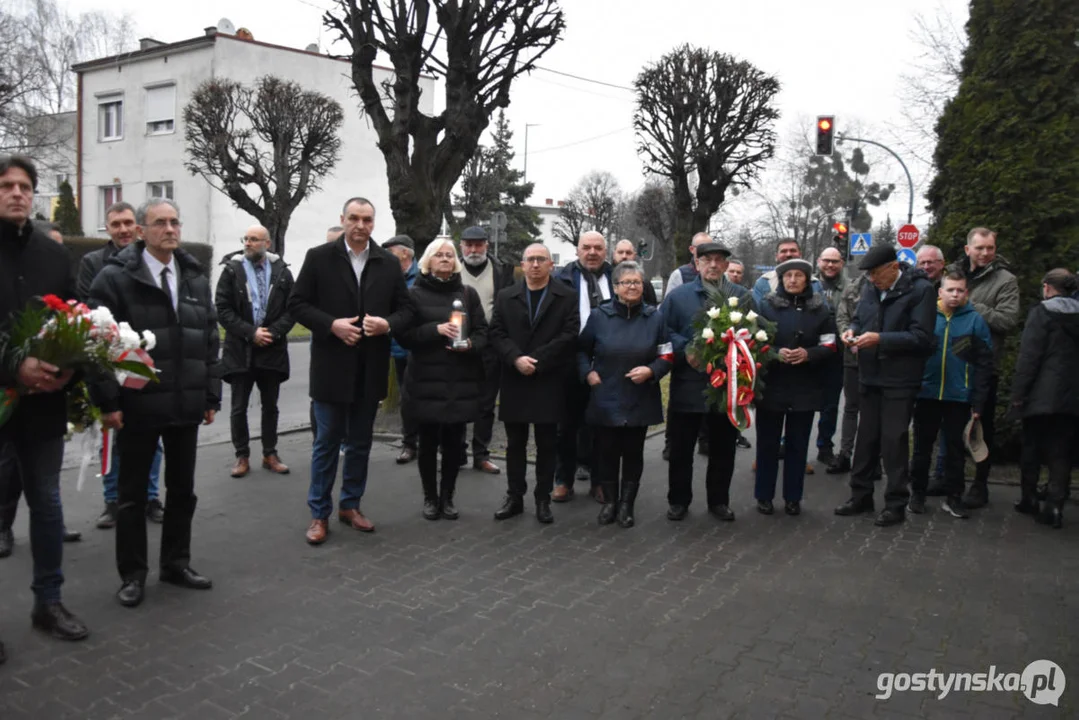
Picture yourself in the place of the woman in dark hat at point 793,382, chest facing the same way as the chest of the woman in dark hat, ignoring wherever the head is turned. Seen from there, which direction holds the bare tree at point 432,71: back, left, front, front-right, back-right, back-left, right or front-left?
back-right

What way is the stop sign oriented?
toward the camera

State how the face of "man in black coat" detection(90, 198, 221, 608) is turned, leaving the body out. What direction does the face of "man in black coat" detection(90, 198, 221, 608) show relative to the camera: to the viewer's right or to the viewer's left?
to the viewer's right

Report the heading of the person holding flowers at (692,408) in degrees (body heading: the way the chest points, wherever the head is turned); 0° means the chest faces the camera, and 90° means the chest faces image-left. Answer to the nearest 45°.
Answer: approximately 0°

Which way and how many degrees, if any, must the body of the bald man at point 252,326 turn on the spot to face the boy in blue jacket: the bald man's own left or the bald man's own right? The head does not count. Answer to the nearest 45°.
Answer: approximately 45° to the bald man's own left

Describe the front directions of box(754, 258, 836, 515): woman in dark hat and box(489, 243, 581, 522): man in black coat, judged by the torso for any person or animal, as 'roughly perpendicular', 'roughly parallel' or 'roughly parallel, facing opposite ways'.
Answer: roughly parallel

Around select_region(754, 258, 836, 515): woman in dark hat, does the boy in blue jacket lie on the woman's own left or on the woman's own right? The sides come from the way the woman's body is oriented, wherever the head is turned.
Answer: on the woman's own left

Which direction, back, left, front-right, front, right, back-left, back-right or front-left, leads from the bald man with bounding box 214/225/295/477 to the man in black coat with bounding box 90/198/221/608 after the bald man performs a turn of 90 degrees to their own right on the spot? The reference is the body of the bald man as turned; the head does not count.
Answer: left

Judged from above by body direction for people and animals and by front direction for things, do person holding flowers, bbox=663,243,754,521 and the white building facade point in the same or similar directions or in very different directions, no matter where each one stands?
same or similar directions

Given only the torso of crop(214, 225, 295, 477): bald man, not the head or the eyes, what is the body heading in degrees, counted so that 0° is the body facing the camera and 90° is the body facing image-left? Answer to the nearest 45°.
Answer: approximately 0°

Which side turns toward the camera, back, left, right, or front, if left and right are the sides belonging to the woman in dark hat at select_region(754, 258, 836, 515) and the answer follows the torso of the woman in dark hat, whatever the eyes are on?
front

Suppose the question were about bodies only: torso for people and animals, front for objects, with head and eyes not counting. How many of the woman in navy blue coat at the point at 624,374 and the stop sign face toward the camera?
2

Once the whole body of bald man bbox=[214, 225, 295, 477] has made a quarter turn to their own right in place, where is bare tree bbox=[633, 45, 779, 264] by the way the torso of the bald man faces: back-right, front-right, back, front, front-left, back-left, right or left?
back-right

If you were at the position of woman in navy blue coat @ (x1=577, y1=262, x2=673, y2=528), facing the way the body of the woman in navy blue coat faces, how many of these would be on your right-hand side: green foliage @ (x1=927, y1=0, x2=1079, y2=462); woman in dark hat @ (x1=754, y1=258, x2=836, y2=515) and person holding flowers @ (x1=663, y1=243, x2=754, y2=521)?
0

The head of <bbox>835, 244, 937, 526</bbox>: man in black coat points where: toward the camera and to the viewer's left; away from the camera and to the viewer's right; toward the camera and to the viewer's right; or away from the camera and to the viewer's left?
toward the camera and to the viewer's left
